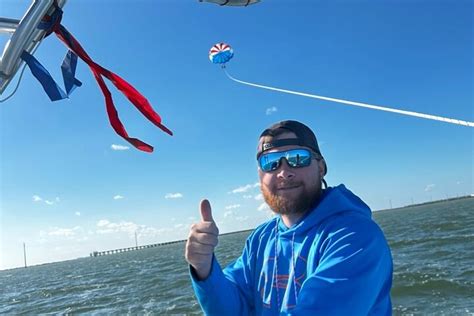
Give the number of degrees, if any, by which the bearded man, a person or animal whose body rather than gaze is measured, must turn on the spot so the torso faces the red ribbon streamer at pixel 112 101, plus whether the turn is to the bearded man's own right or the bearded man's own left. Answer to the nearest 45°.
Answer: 0° — they already face it

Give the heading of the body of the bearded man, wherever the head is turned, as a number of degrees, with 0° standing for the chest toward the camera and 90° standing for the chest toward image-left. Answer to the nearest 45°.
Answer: approximately 45°
